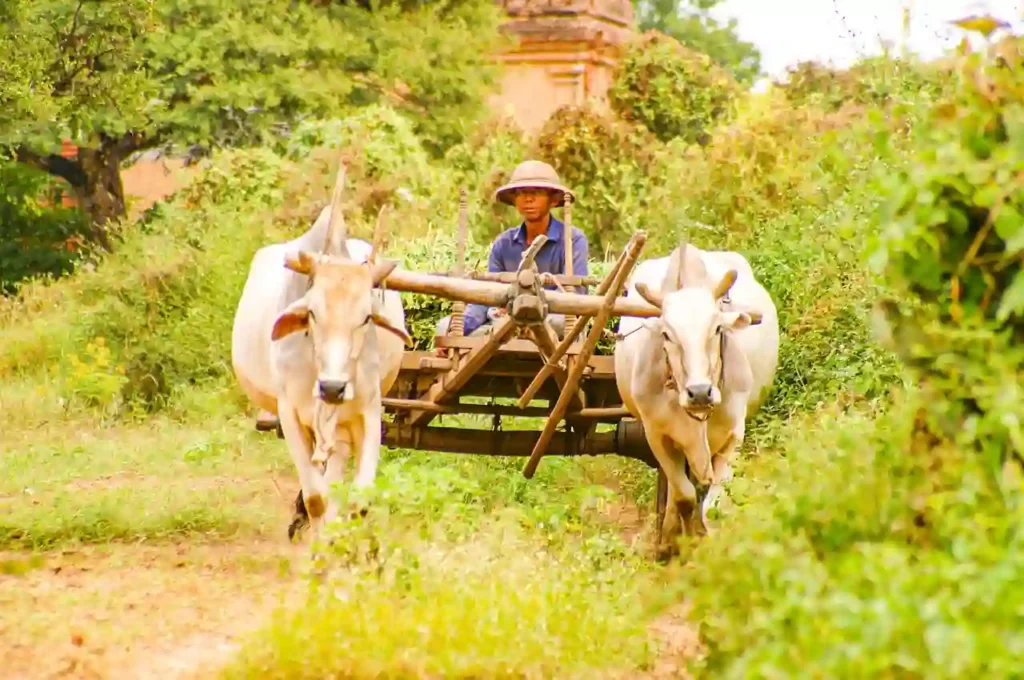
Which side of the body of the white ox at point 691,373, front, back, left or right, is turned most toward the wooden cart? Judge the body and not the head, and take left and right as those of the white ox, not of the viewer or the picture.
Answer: right

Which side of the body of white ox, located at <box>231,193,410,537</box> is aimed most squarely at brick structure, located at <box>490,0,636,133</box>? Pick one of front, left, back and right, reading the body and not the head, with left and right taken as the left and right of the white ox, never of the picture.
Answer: back

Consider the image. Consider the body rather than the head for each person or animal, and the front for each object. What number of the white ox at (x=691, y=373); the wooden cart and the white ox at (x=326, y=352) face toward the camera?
3

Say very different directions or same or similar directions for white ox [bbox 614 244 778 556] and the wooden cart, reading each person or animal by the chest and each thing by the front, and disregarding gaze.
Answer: same or similar directions

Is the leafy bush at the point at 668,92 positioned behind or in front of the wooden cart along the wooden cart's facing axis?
behind

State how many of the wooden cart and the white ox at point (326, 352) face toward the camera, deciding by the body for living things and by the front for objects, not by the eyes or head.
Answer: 2

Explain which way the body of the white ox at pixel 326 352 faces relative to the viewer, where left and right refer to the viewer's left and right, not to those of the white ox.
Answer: facing the viewer

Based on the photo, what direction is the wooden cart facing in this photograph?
toward the camera

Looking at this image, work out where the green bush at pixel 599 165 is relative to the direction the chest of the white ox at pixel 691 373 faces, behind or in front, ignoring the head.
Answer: behind

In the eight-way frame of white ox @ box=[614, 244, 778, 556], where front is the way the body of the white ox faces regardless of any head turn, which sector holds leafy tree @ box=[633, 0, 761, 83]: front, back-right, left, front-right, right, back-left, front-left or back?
back

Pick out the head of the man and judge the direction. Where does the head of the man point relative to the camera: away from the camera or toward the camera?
toward the camera

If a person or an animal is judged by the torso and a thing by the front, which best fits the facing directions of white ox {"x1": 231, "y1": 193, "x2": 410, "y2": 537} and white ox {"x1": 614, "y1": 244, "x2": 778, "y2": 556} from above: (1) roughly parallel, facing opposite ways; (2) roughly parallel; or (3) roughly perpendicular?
roughly parallel

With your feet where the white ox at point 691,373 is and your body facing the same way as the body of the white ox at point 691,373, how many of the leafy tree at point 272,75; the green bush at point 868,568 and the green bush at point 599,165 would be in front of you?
1

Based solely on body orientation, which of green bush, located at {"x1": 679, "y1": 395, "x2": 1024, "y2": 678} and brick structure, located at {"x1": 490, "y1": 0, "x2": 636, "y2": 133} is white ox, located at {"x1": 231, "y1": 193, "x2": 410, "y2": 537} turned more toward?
the green bush

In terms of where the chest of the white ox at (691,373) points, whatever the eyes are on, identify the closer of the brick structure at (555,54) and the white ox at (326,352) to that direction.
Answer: the white ox

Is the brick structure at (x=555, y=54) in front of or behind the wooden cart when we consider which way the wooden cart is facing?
behind

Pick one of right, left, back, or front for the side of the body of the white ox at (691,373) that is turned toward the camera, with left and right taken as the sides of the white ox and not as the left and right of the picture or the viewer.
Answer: front

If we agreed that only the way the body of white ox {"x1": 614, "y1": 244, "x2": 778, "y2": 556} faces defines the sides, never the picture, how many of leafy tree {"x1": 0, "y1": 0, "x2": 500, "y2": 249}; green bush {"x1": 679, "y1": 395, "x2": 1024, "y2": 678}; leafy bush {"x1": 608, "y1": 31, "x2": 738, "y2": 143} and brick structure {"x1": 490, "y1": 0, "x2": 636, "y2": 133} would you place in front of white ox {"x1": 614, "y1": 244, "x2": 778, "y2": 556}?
1
